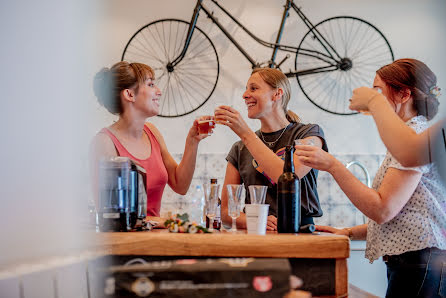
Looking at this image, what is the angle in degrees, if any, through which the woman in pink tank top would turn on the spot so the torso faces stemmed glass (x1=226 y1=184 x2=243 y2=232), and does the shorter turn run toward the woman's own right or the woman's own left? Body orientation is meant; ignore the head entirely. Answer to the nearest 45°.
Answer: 0° — they already face it

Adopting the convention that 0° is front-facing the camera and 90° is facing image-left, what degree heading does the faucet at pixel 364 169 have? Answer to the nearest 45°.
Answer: approximately 90°

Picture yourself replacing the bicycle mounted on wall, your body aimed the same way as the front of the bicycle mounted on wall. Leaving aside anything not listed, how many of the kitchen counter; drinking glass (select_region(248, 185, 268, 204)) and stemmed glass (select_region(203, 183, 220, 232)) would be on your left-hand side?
3

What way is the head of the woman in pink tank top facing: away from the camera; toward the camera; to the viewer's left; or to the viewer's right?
to the viewer's right

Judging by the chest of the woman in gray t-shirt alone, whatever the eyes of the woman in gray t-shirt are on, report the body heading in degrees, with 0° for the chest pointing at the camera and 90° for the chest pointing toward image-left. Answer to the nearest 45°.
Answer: approximately 45°

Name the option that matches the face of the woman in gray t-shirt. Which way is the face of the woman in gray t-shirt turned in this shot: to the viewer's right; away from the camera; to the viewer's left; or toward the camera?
to the viewer's left
